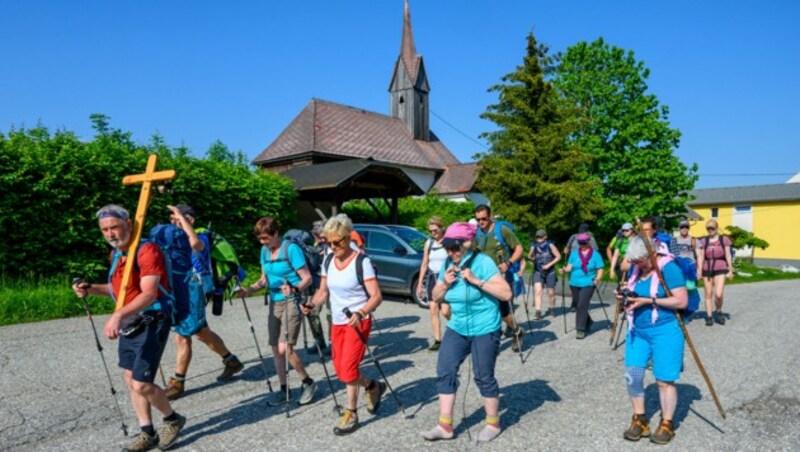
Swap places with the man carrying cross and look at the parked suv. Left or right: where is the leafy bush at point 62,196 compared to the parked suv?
left

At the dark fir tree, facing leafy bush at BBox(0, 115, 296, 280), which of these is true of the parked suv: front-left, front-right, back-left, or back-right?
front-left

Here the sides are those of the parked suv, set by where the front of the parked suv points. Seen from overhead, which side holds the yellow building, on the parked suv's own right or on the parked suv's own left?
on the parked suv's own left

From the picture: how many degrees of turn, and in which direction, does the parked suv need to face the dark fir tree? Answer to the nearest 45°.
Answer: approximately 90° to its left

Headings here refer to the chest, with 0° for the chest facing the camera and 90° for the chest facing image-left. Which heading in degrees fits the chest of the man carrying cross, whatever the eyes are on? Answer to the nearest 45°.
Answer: approximately 45°

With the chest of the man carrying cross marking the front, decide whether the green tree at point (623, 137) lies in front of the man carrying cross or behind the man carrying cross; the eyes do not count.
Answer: behind

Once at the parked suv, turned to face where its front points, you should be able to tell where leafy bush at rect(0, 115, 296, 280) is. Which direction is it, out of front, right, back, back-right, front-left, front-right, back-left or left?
back-right

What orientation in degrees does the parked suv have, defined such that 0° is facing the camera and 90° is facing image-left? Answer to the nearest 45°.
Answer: approximately 315°

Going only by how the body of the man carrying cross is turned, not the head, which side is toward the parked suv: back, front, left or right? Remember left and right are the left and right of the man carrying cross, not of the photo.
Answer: back

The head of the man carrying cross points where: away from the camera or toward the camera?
toward the camera

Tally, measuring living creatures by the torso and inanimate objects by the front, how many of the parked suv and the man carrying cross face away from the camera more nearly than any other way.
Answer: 0
